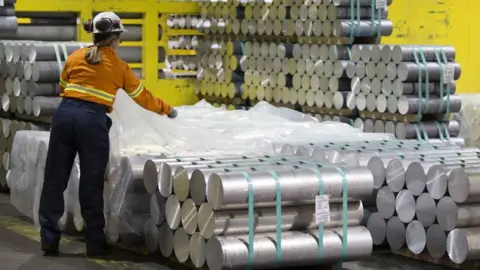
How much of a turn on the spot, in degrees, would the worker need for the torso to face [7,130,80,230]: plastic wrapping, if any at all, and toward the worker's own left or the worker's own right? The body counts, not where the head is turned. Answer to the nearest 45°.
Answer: approximately 90° to the worker's own left

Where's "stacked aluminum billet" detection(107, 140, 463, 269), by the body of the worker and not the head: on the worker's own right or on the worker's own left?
on the worker's own right

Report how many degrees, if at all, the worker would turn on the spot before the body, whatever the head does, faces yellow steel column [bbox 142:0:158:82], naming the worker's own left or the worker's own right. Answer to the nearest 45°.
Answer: approximately 45° to the worker's own left

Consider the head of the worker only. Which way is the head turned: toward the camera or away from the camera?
away from the camera

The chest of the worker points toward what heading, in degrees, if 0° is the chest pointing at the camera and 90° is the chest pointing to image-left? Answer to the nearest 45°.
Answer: approximately 225°

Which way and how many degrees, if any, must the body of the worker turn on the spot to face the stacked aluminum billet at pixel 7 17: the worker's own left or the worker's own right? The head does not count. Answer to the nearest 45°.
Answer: approximately 45° to the worker's own left

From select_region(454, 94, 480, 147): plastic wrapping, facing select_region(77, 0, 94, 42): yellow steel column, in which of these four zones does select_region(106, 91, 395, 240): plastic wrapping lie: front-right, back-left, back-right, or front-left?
front-left

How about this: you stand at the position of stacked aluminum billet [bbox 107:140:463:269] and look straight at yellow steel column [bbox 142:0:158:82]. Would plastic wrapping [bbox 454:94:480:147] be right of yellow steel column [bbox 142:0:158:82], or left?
right

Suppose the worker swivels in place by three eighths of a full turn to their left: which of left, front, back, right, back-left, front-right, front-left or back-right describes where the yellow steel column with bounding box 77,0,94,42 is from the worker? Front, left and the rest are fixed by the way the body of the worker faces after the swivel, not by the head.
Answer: right
